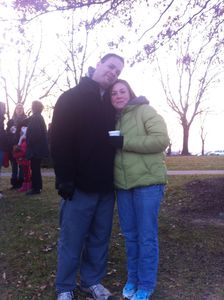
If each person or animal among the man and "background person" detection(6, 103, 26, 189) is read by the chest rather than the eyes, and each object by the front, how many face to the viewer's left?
0

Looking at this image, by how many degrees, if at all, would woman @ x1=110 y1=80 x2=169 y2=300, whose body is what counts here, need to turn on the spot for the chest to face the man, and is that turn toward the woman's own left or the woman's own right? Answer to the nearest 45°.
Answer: approximately 45° to the woman's own right

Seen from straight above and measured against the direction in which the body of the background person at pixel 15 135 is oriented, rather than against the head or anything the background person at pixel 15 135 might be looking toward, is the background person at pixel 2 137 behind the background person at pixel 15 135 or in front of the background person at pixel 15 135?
in front

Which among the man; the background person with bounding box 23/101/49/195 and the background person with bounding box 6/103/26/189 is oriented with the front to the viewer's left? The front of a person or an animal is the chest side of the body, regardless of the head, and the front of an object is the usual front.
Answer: the background person with bounding box 23/101/49/195

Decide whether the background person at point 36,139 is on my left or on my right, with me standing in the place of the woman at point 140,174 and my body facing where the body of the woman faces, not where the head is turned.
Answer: on my right

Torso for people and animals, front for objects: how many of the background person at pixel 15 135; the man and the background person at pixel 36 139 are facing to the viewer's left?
1

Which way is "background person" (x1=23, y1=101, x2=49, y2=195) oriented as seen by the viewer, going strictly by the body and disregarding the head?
to the viewer's left

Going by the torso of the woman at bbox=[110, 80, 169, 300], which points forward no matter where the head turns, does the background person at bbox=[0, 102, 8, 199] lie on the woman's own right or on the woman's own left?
on the woman's own right

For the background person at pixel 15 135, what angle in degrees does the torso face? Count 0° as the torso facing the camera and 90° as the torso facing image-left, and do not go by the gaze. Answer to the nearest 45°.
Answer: approximately 0°
